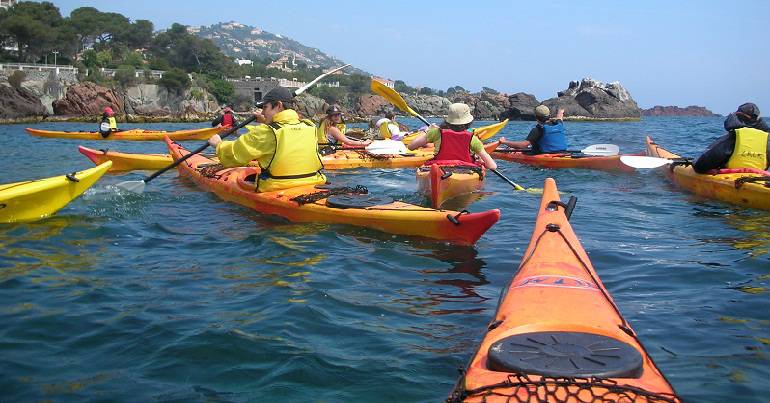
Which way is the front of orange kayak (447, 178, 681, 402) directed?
away from the camera

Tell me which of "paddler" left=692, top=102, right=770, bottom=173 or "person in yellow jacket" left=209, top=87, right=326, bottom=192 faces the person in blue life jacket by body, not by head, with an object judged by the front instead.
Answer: the paddler

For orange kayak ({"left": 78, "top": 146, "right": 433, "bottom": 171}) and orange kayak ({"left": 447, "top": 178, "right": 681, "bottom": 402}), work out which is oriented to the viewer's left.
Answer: orange kayak ({"left": 78, "top": 146, "right": 433, "bottom": 171})

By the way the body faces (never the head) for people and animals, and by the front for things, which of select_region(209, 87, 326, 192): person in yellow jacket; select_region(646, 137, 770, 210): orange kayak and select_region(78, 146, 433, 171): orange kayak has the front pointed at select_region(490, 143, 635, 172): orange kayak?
select_region(646, 137, 770, 210): orange kayak

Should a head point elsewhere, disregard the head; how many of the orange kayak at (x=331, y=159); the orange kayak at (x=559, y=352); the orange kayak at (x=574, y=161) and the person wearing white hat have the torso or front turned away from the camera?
2

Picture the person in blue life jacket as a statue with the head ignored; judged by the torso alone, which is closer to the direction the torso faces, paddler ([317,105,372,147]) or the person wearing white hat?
the paddler

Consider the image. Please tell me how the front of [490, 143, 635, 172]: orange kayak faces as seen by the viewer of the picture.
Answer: facing to the left of the viewer

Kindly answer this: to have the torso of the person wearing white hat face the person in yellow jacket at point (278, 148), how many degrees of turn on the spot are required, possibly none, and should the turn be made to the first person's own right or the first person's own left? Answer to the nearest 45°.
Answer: approximately 135° to the first person's own left

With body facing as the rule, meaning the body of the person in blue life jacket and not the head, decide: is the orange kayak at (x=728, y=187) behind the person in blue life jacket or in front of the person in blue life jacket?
behind

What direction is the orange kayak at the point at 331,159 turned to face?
to the viewer's left
